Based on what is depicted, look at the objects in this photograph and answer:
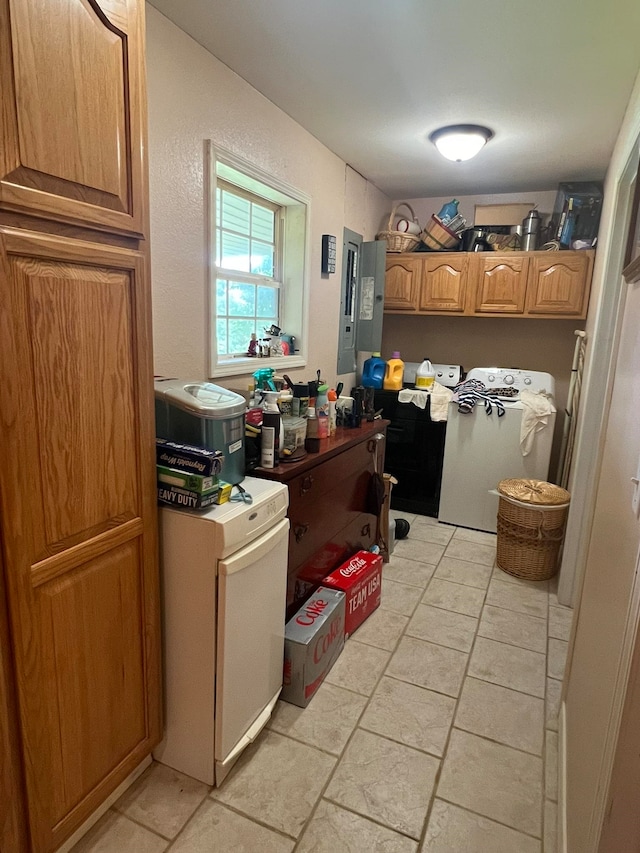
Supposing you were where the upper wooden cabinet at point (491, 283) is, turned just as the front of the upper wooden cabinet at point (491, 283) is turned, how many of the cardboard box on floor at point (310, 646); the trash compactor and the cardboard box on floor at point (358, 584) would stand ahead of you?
3

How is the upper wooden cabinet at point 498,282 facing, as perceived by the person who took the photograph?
facing the viewer

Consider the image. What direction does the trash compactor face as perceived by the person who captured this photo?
facing the viewer and to the right of the viewer

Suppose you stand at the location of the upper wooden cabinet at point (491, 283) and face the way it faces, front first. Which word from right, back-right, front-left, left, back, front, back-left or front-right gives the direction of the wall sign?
front-right

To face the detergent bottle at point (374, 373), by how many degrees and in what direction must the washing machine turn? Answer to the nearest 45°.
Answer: approximately 90° to its right

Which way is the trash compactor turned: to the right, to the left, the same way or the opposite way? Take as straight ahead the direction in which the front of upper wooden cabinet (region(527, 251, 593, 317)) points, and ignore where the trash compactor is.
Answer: to the left

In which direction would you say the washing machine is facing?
toward the camera

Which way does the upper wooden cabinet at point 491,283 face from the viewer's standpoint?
toward the camera
